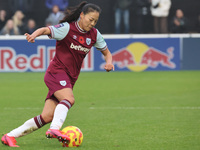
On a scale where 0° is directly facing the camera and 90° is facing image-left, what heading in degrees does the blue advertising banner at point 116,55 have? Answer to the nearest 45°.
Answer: approximately 0°

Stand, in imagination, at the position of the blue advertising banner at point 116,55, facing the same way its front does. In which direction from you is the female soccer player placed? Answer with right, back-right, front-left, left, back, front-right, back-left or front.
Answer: front

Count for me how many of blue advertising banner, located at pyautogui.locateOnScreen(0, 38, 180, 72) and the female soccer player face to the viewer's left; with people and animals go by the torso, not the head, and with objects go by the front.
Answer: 0

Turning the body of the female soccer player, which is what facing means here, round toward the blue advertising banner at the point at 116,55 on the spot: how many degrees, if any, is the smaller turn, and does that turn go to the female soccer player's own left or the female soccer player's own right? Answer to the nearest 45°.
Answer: approximately 135° to the female soccer player's own left

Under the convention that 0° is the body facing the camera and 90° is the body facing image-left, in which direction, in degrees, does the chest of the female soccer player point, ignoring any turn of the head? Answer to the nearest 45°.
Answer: approximately 315°
